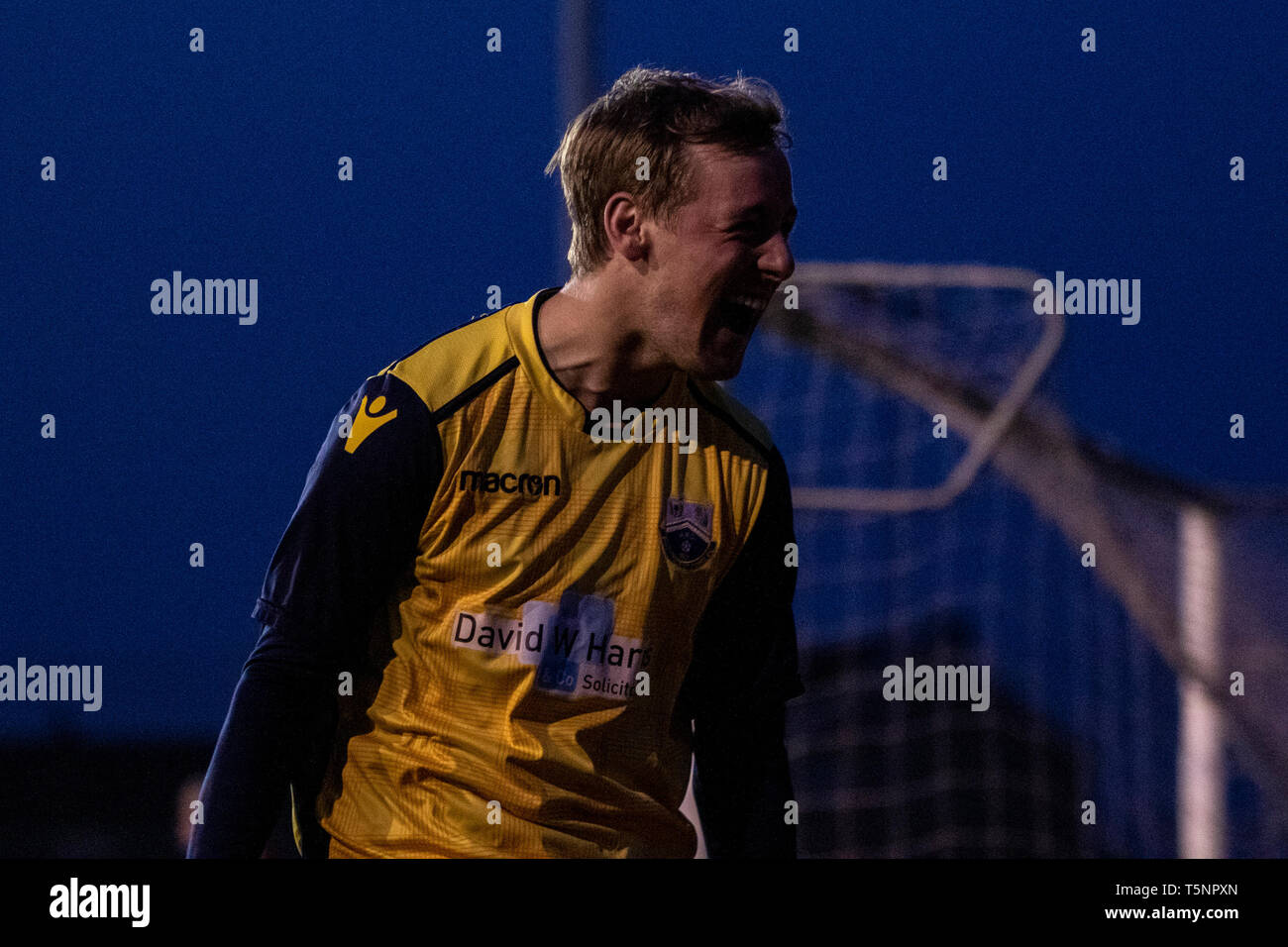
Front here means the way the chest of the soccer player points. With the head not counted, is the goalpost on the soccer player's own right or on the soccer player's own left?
on the soccer player's own left

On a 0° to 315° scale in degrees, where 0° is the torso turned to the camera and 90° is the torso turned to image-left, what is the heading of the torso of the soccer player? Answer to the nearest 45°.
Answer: approximately 315°

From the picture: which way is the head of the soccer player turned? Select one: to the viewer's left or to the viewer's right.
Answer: to the viewer's right
